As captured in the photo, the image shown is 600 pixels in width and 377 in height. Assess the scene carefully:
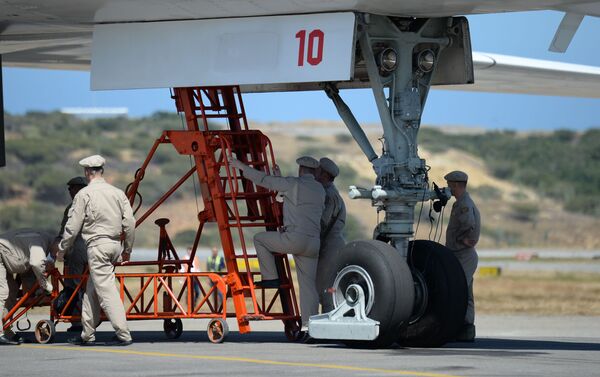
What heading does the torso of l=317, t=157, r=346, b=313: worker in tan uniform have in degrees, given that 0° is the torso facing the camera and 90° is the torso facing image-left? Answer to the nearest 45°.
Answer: approximately 90°

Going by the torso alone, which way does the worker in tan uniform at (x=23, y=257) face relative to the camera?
to the viewer's right

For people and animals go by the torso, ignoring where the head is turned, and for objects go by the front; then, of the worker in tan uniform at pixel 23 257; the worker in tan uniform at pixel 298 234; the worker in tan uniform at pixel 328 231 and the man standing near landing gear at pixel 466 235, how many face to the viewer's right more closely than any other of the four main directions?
1

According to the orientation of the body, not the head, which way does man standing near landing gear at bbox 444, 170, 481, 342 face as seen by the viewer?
to the viewer's left

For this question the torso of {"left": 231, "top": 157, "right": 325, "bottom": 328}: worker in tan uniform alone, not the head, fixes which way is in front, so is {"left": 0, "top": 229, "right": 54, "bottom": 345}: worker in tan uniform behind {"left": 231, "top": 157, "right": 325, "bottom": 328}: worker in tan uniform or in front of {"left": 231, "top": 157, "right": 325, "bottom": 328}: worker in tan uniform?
in front

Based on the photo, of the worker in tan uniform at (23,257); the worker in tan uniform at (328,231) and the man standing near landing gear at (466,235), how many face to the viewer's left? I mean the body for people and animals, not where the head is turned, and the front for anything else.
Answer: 2

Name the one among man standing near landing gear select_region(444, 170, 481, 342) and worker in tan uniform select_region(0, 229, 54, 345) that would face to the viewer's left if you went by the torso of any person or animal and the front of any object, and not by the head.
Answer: the man standing near landing gear

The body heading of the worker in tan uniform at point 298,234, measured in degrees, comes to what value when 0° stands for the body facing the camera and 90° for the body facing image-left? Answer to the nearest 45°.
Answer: approximately 135°

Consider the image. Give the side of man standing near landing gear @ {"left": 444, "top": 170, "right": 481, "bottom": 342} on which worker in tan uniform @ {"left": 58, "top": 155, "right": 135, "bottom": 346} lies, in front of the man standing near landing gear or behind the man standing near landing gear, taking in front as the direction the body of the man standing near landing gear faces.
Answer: in front

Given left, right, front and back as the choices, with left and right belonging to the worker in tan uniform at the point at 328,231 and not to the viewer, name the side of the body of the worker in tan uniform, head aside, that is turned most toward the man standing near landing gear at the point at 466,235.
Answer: back
